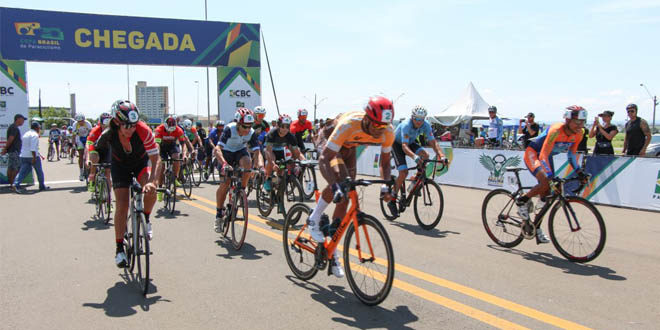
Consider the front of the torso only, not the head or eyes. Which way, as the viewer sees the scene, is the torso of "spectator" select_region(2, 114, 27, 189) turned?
to the viewer's right

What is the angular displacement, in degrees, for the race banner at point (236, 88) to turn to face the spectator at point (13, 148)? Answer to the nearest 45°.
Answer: approximately 45° to its right

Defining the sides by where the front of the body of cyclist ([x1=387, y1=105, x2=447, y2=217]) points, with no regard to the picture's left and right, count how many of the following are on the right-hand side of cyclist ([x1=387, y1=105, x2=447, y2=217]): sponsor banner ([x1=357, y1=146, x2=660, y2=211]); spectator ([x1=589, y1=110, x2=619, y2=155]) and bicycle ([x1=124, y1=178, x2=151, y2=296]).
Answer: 1

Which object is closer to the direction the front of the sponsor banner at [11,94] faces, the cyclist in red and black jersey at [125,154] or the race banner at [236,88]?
the cyclist in red and black jersey

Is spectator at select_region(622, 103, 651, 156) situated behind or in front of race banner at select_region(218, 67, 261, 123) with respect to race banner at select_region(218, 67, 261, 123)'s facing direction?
in front

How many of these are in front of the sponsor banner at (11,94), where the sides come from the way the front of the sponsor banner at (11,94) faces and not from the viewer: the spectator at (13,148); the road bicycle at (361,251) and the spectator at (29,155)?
3

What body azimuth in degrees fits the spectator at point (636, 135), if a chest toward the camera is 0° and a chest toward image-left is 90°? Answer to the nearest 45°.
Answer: approximately 45°

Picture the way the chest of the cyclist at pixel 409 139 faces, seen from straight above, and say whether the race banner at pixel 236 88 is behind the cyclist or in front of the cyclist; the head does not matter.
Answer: behind

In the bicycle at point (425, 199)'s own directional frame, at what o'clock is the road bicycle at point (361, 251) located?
The road bicycle is roughly at 2 o'clock from the bicycle.
